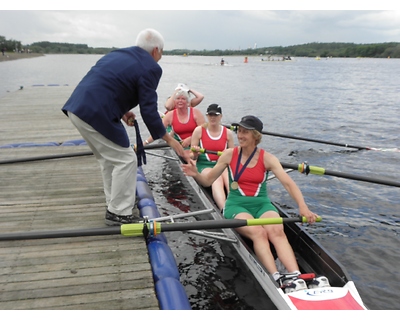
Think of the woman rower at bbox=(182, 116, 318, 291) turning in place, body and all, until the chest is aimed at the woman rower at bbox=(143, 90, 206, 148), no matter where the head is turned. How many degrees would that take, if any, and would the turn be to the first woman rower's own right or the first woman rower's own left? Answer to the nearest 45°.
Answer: approximately 135° to the first woman rower's own right

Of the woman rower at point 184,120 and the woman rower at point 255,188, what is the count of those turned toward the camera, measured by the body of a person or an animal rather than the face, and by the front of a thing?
2

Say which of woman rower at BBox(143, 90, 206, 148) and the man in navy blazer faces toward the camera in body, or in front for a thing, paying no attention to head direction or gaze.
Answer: the woman rower

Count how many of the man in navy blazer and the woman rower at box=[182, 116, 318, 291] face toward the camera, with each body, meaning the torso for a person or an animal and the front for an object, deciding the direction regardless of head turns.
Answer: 1

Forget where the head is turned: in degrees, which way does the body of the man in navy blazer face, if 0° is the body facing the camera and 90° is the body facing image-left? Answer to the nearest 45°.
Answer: approximately 225°

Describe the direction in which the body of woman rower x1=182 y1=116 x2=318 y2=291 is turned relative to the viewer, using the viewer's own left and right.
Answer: facing the viewer

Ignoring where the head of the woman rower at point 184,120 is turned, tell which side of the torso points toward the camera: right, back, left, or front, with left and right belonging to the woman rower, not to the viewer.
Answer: front

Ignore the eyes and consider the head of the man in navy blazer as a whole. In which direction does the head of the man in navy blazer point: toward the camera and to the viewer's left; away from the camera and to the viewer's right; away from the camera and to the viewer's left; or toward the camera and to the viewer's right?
away from the camera and to the viewer's right

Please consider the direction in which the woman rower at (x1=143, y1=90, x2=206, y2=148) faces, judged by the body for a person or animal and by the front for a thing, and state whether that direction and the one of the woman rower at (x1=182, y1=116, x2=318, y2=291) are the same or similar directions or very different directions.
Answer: same or similar directions

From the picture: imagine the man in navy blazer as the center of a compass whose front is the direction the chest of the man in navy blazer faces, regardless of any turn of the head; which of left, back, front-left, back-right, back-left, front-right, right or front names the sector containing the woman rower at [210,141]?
front

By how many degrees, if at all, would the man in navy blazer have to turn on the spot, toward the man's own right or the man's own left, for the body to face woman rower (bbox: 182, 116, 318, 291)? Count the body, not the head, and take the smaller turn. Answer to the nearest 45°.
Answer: approximately 45° to the man's own right

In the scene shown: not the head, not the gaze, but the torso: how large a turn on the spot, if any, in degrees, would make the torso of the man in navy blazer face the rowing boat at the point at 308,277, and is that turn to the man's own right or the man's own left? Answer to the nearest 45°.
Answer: approximately 90° to the man's own right
